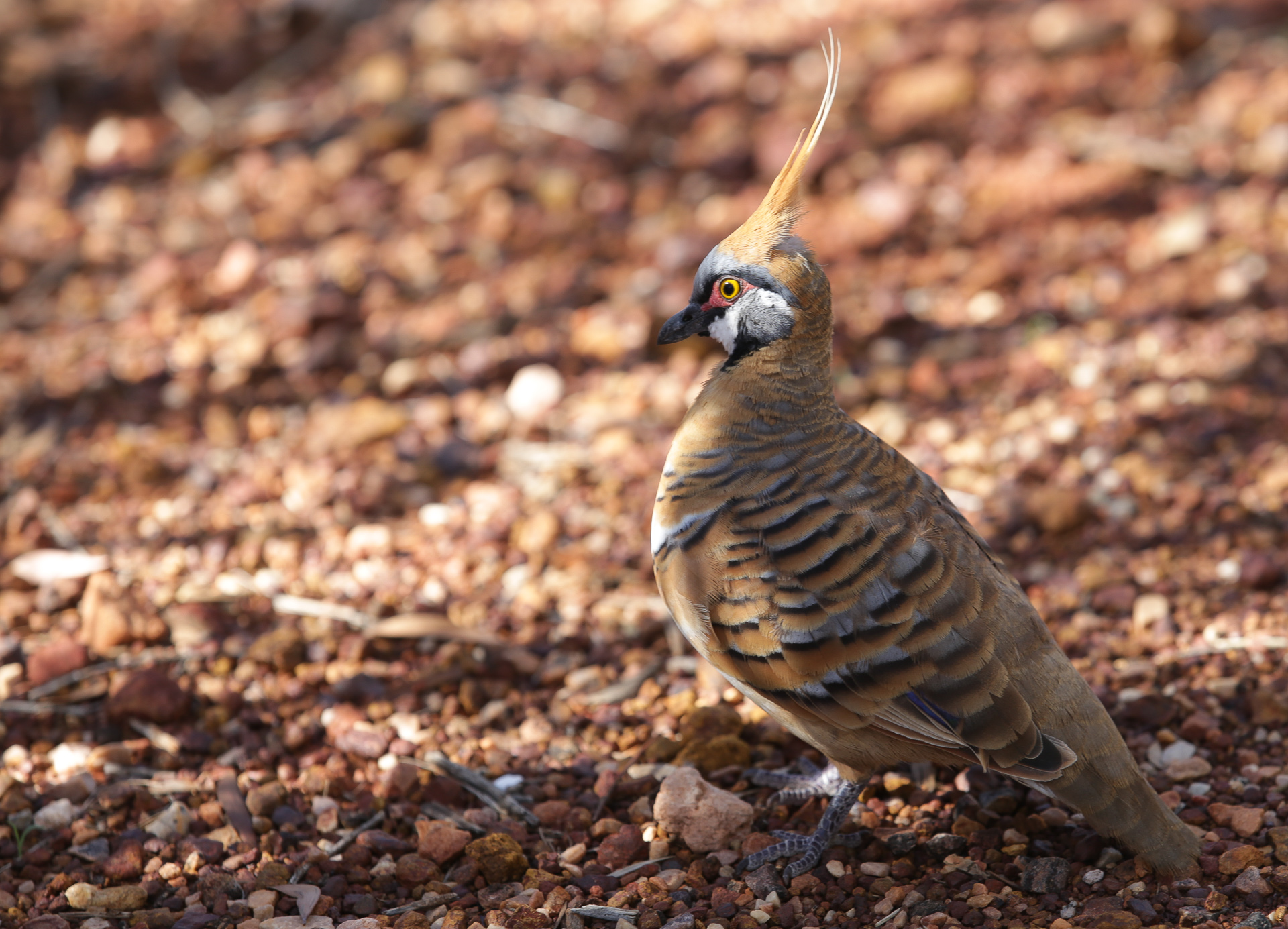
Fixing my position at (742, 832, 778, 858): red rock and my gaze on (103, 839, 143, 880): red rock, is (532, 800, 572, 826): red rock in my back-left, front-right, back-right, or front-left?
front-right

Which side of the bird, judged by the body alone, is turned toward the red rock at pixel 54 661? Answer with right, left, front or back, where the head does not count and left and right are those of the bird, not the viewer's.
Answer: front

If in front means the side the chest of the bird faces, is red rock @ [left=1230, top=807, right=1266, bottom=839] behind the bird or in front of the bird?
behind

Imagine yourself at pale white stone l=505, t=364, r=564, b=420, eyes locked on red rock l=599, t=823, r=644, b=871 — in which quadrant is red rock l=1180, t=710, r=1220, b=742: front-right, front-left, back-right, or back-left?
front-left

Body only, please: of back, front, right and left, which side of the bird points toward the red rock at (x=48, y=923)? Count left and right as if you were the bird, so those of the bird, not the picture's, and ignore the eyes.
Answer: front

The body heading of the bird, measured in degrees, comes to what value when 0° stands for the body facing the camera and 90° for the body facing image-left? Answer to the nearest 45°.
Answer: approximately 90°

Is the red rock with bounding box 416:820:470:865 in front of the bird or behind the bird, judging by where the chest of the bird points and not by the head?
in front
